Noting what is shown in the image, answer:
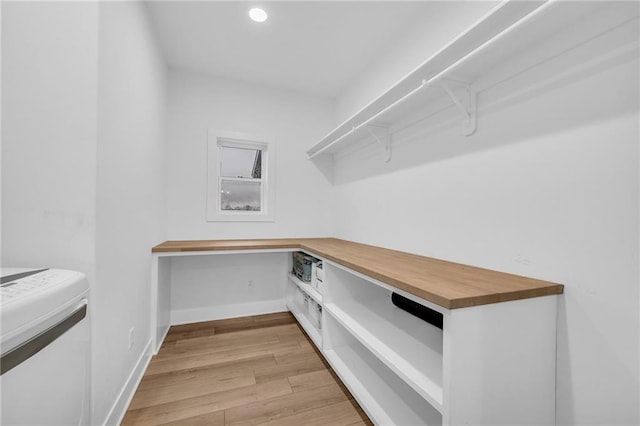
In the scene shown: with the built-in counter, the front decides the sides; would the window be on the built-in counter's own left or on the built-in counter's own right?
on the built-in counter's own right

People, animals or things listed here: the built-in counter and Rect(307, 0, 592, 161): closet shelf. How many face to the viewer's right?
0

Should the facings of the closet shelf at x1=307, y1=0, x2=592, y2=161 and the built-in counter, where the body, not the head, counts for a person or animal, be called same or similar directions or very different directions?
same or similar directions

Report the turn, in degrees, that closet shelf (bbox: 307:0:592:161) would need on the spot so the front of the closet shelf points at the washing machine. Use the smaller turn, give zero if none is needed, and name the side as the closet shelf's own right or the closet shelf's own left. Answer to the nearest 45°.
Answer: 0° — it already faces it

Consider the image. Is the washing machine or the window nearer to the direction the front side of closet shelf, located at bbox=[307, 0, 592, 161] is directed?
the washing machine

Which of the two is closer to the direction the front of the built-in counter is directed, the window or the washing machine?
the washing machine

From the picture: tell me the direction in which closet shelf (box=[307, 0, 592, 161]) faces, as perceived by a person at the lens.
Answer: facing the viewer and to the left of the viewer
